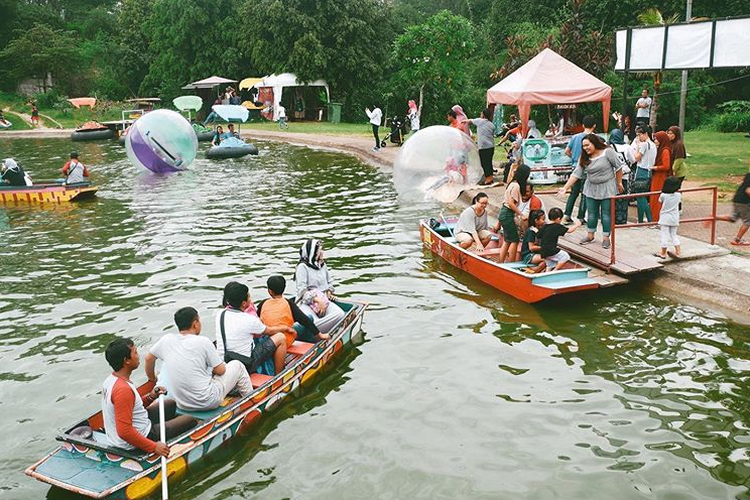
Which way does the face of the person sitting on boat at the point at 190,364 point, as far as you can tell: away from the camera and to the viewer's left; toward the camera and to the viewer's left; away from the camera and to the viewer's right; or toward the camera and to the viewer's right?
away from the camera and to the viewer's right

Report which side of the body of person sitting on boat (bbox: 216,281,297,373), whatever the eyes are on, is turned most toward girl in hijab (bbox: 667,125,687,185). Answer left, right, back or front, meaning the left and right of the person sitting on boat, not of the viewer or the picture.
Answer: front

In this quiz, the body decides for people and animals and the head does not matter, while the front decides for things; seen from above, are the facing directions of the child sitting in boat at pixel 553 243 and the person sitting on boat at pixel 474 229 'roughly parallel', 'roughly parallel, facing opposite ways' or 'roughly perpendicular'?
roughly perpendicular

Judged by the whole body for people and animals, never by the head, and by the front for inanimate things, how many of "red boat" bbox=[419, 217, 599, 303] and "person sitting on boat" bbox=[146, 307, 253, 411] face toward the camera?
0

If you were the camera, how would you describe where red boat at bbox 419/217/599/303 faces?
facing away from the viewer and to the left of the viewer

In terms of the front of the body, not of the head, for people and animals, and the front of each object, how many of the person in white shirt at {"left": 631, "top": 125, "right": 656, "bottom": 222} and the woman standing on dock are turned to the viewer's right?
0

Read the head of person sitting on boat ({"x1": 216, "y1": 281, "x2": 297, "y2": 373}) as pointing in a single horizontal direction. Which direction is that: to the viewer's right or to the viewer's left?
to the viewer's right

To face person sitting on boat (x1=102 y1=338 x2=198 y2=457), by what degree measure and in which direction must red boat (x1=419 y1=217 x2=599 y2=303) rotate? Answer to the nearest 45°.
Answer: approximately 90° to its left

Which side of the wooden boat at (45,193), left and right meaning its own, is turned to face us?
right

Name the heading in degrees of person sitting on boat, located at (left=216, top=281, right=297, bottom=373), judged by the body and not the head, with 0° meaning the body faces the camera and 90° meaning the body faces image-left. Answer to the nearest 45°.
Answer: approximately 225°

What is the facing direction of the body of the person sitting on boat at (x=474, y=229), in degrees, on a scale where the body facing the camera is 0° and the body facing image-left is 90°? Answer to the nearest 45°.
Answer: approximately 315°
